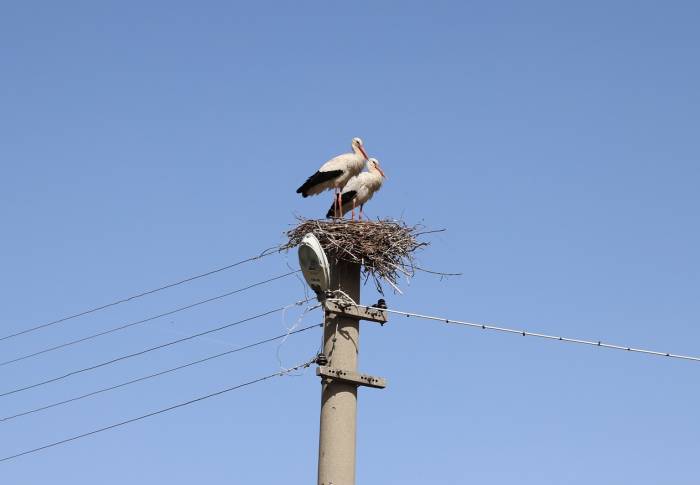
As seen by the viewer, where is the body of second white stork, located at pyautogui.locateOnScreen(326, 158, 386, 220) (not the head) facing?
to the viewer's right

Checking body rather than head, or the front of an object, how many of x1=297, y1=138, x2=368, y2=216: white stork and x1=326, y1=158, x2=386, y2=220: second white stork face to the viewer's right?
2

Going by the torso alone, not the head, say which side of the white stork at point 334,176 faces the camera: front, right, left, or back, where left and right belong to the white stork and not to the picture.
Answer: right
